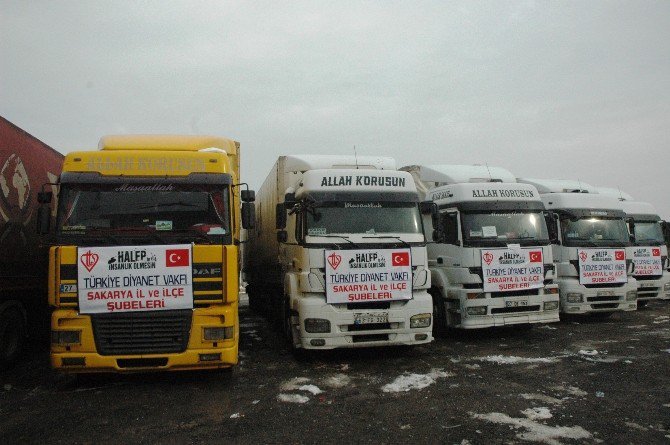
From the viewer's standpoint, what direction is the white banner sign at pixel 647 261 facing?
toward the camera

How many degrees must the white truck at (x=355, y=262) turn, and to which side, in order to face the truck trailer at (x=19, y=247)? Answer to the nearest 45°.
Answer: approximately 90° to its right

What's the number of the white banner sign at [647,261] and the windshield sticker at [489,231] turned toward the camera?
2

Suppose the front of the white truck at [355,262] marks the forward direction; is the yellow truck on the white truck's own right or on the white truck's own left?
on the white truck's own right

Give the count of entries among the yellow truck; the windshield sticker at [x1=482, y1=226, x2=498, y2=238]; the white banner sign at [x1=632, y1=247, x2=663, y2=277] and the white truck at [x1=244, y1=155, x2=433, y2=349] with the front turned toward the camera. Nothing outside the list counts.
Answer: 4

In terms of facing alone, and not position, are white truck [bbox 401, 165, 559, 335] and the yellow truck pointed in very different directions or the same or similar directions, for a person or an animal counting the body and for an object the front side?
same or similar directions

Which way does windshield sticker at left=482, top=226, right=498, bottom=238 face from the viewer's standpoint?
toward the camera

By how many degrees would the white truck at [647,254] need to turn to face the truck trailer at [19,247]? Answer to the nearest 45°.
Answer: approximately 90° to its right

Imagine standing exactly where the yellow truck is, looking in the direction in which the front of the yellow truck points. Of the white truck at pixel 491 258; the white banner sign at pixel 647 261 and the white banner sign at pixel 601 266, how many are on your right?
0

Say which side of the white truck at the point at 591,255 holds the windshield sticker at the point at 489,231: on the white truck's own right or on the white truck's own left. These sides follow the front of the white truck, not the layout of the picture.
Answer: on the white truck's own right

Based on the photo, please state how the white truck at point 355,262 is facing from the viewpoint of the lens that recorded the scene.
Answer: facing the viewer

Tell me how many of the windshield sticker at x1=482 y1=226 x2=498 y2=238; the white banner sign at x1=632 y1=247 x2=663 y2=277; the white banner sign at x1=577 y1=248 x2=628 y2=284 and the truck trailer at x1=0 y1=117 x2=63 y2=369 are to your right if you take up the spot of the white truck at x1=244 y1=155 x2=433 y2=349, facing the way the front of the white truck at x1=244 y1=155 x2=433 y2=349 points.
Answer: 1

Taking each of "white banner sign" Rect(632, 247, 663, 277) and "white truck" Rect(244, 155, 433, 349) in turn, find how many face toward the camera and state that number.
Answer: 2

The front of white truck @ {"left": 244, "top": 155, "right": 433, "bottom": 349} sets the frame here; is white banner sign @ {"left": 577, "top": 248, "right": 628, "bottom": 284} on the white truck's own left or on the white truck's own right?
on the white truck's own left

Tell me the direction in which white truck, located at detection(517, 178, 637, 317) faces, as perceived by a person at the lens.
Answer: facing the viewer and to the right of the viewer

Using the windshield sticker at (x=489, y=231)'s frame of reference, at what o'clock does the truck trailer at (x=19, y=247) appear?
The truck trailer is roughly at 2 o'clock from the windshield sticker.

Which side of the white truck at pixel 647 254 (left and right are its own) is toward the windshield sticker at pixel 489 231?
right
